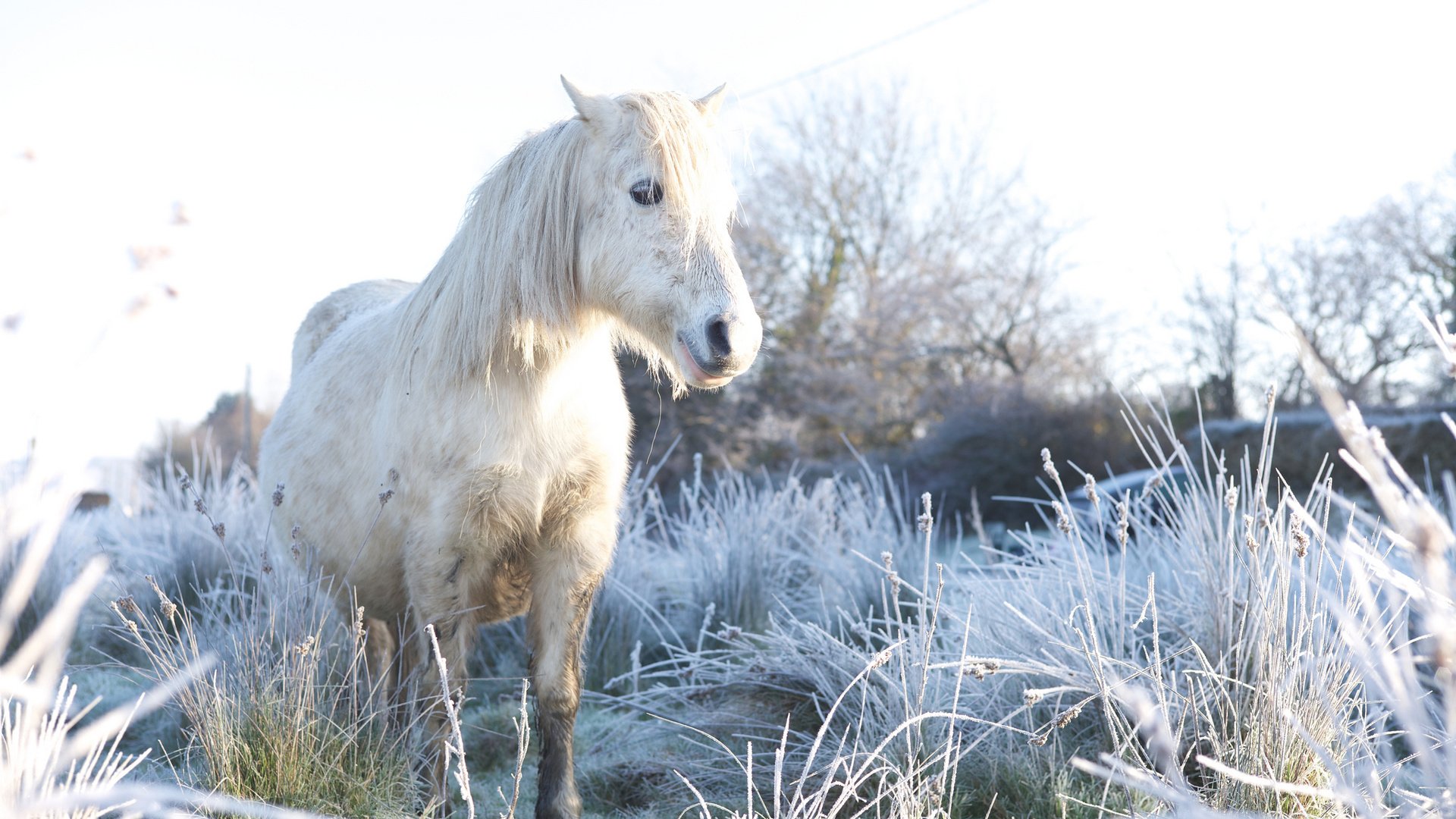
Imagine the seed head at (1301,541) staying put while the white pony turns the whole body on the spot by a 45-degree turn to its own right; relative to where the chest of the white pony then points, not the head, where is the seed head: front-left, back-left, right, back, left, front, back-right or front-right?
front-left

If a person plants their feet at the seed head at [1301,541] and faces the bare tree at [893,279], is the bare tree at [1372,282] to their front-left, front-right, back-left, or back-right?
front-right

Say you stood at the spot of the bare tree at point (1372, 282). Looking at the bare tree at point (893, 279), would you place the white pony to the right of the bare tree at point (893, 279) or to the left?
left

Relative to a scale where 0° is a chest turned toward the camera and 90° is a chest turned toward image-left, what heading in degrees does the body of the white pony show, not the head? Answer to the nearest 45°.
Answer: approximately 315°

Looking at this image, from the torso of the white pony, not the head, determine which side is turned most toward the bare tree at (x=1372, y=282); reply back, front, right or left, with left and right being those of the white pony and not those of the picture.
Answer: left
